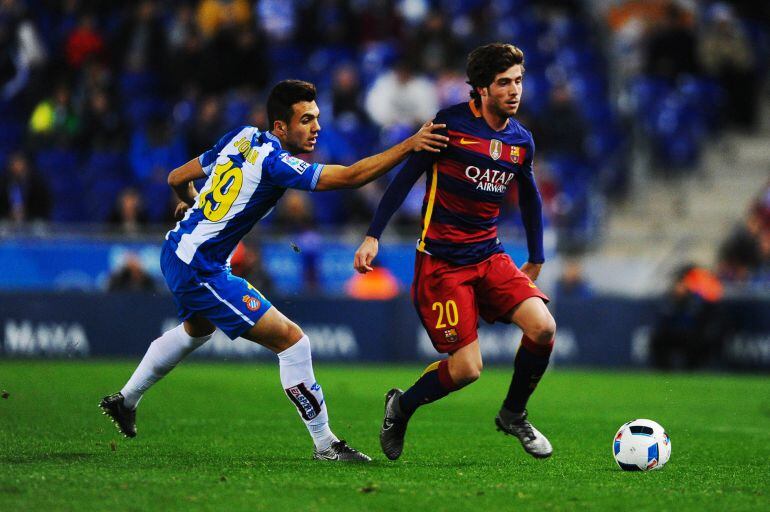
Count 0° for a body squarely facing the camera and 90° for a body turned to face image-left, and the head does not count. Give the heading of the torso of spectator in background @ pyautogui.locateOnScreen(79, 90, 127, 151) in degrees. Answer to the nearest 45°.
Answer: approximately 0°

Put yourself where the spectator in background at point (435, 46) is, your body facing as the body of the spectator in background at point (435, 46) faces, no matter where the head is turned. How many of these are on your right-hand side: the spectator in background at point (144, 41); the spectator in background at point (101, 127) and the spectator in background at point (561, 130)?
2

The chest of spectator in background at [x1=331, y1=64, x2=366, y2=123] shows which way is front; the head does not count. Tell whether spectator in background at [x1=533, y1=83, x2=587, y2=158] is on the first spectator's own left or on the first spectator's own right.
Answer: on the first spectator's own left

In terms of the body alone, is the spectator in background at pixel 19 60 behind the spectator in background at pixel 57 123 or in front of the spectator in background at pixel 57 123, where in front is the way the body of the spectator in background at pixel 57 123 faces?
behind

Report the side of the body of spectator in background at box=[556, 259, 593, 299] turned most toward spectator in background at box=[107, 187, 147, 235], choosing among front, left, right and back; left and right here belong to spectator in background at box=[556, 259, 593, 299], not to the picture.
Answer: right
